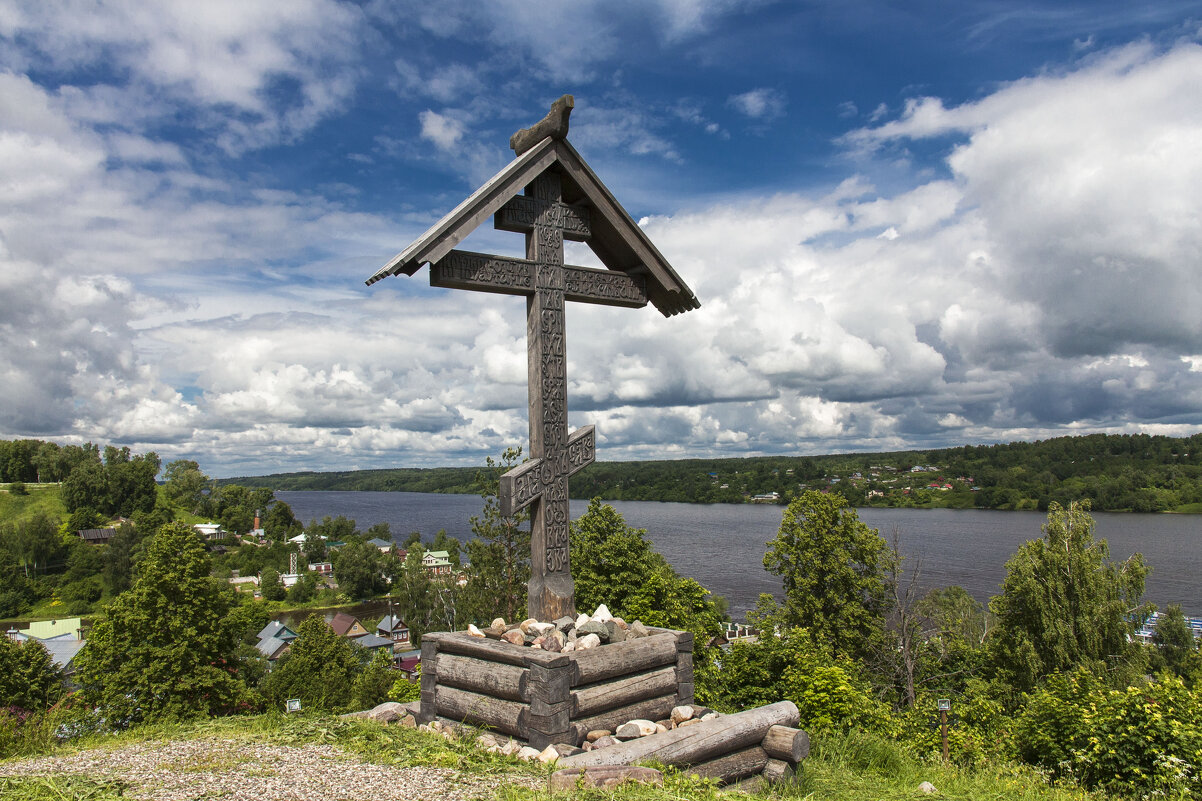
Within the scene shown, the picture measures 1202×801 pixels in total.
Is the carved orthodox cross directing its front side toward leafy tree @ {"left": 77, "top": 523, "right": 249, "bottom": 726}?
no

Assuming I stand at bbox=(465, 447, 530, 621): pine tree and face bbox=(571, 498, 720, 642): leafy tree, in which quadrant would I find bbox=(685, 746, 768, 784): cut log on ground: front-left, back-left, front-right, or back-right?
front-right

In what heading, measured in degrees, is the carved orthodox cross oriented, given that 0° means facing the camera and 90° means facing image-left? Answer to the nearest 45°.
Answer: approximately 315°

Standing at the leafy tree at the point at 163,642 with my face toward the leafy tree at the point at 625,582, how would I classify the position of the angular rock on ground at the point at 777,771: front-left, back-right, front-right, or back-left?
front-right

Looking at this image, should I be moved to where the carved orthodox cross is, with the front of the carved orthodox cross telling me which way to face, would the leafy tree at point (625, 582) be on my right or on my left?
on my left

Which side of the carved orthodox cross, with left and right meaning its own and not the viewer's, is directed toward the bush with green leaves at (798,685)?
left

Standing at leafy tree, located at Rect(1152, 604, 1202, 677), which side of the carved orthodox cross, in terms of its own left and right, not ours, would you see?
left

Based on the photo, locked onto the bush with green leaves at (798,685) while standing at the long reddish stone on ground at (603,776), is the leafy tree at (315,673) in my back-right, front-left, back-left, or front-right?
front-left

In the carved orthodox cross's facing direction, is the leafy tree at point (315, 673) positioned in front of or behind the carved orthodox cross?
behind

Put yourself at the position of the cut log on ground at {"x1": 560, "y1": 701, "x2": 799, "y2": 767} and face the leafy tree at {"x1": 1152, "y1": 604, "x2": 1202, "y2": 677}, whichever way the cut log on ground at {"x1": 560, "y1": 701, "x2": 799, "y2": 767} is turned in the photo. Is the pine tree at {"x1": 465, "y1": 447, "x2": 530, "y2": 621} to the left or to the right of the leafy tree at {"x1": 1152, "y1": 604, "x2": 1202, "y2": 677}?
left

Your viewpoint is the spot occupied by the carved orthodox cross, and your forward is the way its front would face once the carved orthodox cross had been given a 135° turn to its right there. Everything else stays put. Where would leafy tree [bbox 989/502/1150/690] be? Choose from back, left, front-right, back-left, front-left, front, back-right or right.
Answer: back-right
